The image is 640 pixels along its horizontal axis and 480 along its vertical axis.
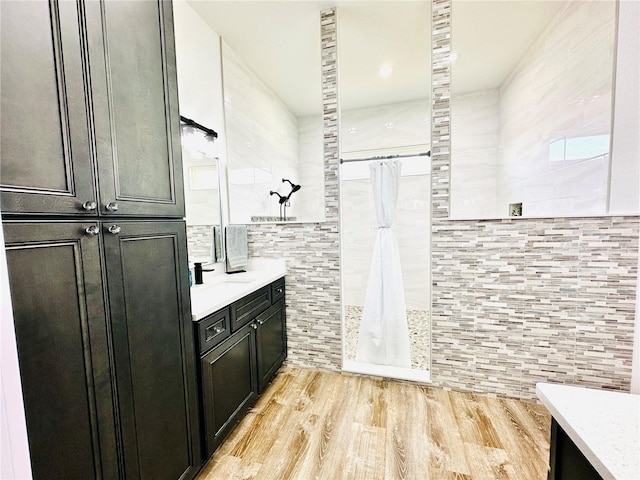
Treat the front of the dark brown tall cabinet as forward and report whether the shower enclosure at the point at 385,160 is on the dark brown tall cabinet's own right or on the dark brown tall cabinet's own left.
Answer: on the dark brown tall cabinet's own left

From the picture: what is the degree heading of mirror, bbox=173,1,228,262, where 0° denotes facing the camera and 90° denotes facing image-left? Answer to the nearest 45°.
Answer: approximately 315°

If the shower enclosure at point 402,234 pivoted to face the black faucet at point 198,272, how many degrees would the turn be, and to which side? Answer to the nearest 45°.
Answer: approximately 45° to its right

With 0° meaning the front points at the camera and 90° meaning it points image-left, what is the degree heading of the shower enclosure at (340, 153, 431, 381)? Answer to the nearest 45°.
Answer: approximately 0°

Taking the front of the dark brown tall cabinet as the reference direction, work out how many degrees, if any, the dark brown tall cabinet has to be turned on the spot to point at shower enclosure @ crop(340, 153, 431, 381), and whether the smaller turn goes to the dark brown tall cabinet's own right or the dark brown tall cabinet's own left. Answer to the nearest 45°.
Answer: approximately 45° to the dark brown tall cabinet's own left

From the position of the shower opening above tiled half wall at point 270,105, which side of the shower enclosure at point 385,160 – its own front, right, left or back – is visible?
right

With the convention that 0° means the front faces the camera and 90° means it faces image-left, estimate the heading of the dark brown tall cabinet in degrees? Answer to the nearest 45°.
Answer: approximately 315°

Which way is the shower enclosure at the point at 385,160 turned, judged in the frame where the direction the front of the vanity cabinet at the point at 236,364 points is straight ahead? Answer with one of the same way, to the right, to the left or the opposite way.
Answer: to the right
